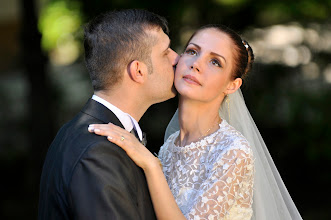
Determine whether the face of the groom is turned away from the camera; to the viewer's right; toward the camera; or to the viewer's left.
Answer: to the viewer's right

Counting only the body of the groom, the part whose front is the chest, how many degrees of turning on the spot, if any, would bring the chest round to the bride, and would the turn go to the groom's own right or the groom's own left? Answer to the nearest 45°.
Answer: approximately 45° to the groom's own left

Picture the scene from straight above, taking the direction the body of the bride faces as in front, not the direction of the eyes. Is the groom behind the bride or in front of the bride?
in front

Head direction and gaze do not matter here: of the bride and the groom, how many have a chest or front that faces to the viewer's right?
1

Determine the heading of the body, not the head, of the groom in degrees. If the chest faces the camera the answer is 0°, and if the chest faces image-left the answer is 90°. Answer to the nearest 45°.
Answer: approximately 270°

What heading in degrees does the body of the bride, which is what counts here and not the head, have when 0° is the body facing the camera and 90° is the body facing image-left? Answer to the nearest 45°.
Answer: approximately 45°
